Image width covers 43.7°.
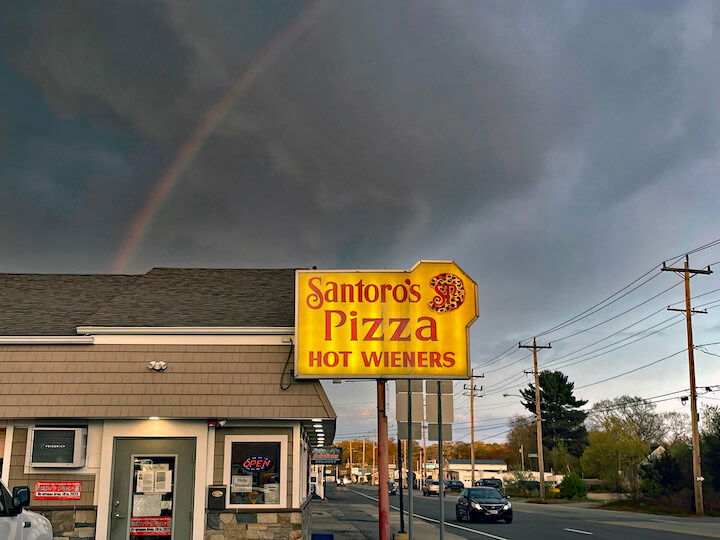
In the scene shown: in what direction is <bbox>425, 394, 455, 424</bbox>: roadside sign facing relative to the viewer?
away from the camera

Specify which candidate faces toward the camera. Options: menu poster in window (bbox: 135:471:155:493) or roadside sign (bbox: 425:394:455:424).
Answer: the menu poster in window

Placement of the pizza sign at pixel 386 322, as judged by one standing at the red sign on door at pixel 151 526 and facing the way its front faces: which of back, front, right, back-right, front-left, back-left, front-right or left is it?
left

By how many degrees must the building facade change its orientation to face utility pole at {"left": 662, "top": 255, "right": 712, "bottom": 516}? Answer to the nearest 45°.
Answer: approximately 135° to its left

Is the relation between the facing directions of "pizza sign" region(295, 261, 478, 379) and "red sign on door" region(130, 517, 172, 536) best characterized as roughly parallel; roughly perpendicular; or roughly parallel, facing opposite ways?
roughly parallel

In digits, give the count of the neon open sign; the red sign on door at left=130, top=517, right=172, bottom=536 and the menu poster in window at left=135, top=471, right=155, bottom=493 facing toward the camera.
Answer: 3

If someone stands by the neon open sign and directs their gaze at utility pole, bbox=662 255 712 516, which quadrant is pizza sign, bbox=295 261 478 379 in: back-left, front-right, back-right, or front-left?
front-right

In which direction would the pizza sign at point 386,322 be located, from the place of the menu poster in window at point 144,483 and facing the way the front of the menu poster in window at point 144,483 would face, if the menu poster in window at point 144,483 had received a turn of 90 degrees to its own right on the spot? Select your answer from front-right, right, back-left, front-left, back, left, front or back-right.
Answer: back

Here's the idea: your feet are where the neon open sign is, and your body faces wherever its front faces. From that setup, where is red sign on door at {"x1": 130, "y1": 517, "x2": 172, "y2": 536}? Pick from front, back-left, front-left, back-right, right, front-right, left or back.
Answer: right

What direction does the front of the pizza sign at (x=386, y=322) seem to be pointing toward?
toward the camera

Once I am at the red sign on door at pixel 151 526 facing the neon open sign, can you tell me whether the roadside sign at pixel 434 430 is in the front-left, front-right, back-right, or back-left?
front-left

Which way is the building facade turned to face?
toward the camera
